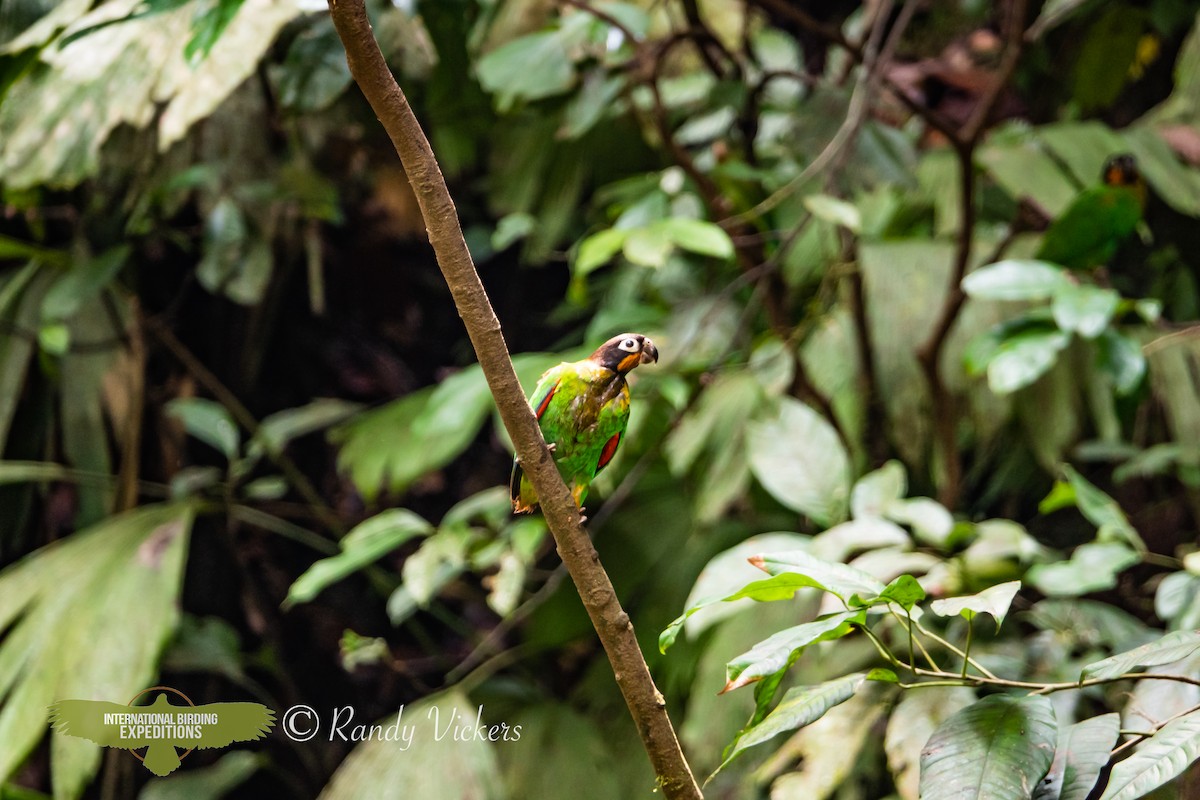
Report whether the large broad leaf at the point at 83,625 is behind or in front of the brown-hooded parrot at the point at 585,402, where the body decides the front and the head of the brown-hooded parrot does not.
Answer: behind
